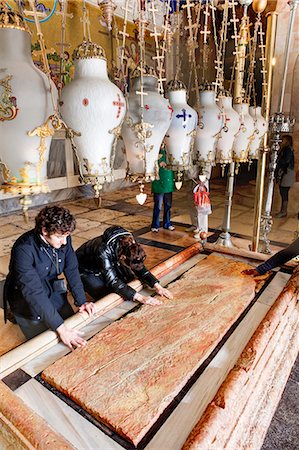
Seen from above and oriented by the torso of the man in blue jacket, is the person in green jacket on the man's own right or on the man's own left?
on the man's own left

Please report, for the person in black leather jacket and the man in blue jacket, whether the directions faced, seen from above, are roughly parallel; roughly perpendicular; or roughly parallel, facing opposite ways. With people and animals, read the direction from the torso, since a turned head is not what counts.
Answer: roughly parallel

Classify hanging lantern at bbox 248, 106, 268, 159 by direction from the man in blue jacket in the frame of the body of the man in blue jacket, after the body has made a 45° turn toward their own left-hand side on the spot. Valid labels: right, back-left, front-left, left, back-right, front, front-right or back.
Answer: front

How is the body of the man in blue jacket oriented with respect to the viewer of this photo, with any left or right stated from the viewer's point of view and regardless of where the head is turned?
facing the viewer and to the right of the viewer

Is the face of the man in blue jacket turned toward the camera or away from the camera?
toward the camera

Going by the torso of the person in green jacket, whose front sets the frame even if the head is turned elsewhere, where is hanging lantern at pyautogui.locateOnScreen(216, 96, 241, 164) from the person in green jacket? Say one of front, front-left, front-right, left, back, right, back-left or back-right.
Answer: front

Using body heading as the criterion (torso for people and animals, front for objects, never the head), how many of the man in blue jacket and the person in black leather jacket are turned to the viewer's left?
0

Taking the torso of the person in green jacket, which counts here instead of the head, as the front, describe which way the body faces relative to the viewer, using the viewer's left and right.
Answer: facing the viewer

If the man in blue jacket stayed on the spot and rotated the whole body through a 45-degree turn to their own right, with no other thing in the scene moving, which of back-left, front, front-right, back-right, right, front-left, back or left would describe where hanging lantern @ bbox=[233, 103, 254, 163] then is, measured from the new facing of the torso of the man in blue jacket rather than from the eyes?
left

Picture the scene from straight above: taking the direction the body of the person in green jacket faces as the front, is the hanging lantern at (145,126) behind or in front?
in front
